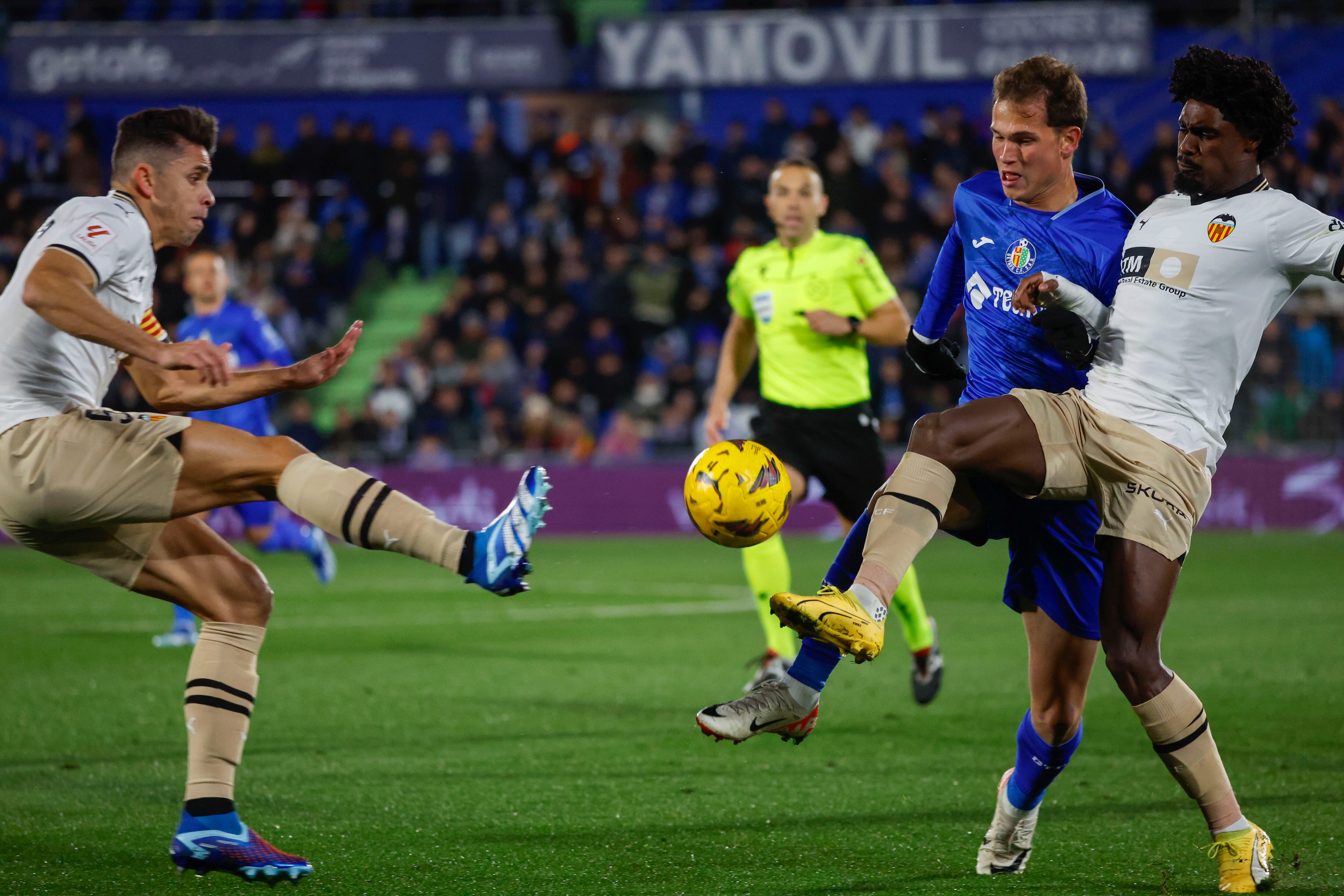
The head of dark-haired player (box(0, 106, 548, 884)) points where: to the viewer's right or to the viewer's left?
to the viewer's right

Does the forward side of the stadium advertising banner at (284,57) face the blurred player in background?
yes

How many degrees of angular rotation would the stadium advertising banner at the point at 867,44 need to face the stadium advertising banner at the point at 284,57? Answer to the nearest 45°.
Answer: approximately 90° to its right

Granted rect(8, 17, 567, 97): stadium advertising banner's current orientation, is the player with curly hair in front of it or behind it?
in front

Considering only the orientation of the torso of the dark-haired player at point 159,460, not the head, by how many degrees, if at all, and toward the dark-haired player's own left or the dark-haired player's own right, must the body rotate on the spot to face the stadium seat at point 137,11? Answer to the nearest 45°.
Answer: approximately 90° to the dark-haired player's own left

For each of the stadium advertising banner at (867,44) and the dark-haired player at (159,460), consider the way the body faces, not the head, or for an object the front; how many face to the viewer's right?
1

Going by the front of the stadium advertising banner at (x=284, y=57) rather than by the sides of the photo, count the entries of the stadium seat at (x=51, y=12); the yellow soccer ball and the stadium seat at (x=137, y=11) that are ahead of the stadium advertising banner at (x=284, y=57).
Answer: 1

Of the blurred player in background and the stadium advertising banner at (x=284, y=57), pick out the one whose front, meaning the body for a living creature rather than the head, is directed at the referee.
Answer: the stadium advertising banner

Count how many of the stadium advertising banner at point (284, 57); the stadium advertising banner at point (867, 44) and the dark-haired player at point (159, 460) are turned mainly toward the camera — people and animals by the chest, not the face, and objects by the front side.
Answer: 2

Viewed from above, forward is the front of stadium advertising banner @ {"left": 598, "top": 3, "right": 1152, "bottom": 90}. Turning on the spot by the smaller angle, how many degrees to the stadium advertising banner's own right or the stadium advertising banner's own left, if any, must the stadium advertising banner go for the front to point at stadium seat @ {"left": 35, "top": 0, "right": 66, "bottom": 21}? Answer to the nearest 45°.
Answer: approximately 90° to the stadium advertising banner's own right

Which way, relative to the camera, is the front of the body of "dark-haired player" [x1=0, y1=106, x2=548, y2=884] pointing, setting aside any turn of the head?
to the viewer's right
